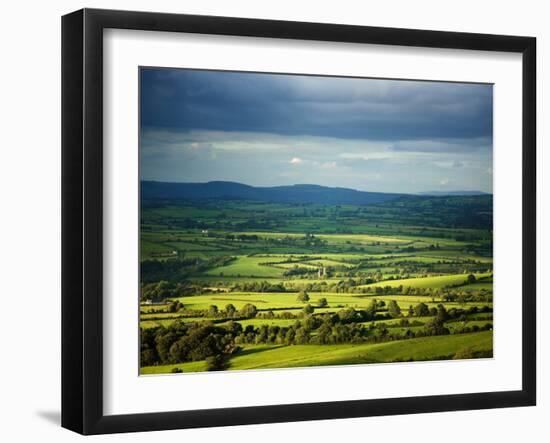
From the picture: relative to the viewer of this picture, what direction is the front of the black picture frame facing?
facing the viewer and to the right of the viewer
